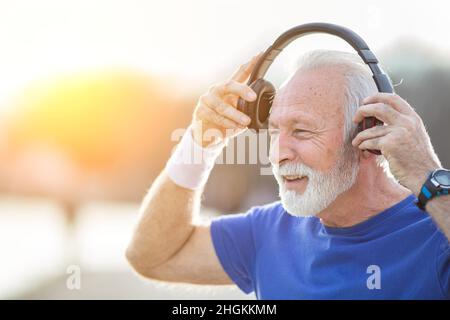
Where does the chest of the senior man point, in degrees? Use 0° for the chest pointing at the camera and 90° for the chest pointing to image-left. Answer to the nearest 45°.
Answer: approximately 45°
